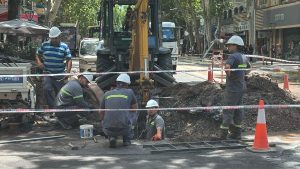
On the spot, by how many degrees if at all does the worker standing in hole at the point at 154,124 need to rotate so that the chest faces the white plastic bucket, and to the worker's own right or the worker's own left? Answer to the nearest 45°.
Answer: approximately 45° to the worker's own right

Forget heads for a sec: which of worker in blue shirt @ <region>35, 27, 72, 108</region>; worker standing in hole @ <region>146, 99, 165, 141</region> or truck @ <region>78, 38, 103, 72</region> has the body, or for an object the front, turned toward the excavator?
the truck

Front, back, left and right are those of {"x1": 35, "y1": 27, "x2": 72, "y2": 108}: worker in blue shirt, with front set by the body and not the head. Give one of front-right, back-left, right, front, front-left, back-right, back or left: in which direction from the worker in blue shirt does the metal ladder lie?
front-left

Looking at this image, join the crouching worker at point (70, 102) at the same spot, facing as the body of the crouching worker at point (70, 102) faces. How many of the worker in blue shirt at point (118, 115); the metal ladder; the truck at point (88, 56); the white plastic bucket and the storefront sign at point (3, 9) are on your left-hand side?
2

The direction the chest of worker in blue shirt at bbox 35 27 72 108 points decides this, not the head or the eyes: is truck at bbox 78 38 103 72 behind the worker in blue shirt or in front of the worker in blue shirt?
behind

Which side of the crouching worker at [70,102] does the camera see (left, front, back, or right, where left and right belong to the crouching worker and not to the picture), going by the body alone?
right

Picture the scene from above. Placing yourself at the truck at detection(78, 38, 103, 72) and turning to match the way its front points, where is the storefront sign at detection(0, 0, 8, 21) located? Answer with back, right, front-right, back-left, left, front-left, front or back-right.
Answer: right

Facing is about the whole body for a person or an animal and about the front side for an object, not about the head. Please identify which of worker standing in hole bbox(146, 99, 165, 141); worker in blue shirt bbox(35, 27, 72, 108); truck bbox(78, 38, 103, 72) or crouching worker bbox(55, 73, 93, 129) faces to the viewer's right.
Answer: crouching worker bbox(55, 73, 93, 129)

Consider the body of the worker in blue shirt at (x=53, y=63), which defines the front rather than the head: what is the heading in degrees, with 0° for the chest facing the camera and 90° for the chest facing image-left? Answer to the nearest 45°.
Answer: approximately 0°

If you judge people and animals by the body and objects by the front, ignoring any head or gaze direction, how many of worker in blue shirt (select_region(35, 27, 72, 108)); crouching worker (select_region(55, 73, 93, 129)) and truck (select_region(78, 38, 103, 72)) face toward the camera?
2

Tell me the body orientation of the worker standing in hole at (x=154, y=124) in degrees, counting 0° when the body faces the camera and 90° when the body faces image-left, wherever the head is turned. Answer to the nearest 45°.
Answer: approximately 45°
